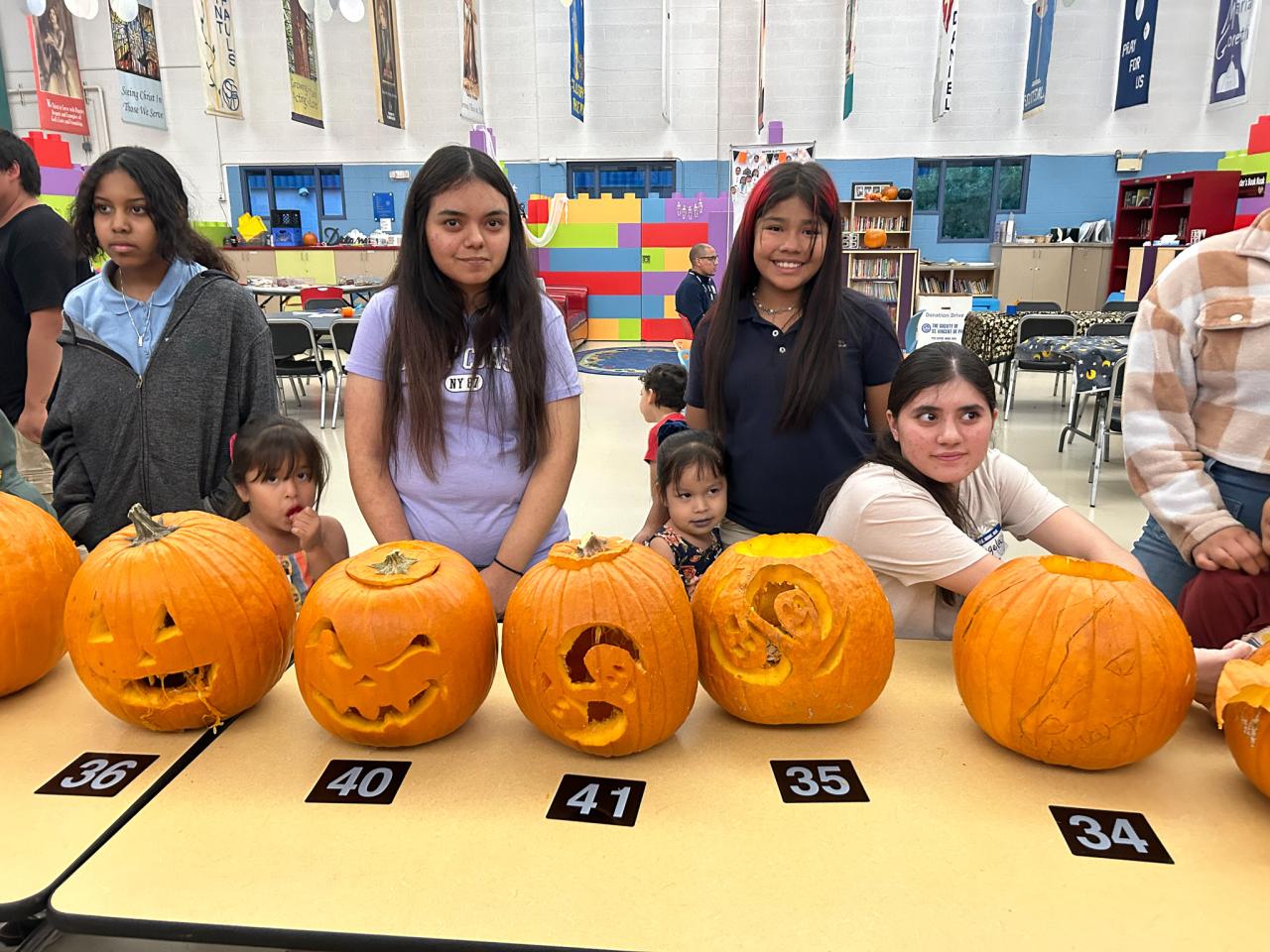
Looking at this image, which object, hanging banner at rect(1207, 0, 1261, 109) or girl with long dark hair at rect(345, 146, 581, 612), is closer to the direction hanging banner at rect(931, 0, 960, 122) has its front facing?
the girl with long dark hair

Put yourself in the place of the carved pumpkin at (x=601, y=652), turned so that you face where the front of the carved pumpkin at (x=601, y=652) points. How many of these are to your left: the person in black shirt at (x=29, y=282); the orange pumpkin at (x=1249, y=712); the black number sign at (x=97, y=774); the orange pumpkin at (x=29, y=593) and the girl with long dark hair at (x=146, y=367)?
1

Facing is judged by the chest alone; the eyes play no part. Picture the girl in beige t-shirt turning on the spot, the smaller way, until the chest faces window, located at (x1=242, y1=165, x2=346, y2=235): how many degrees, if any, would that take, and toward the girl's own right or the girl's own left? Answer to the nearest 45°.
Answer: approximately 180°

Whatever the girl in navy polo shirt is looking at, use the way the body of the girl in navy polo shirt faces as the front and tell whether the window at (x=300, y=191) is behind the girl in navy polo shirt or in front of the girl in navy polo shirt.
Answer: behind
